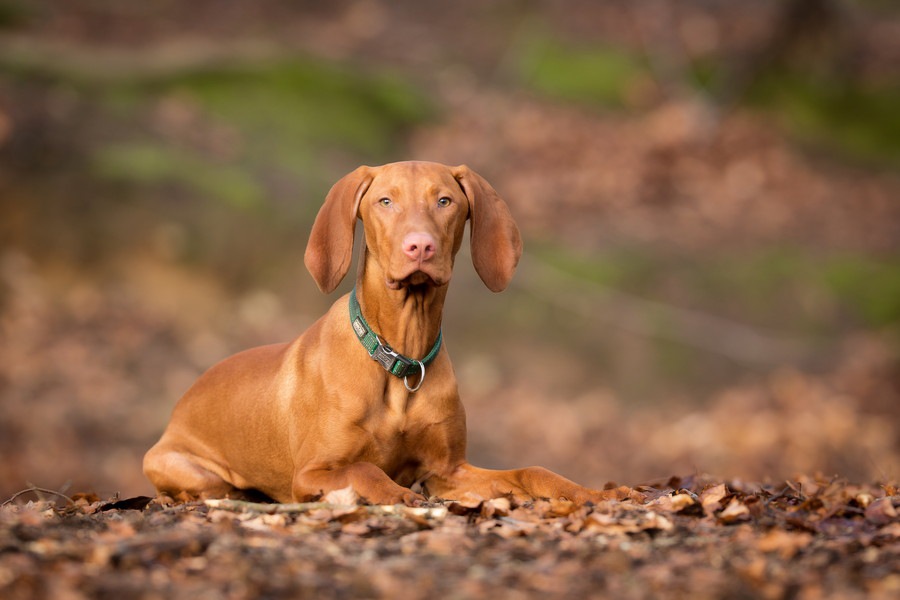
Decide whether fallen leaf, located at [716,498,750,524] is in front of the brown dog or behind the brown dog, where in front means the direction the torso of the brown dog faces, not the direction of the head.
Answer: in front

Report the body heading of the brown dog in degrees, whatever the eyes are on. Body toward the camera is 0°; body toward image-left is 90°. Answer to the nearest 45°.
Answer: approximately 315°

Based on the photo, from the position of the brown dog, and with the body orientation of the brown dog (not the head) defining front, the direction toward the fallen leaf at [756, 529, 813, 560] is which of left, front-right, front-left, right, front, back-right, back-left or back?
front

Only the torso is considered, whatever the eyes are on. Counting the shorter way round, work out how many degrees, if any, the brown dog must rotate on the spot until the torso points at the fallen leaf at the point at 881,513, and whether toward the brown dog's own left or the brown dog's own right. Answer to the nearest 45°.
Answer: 0° — it already faces it

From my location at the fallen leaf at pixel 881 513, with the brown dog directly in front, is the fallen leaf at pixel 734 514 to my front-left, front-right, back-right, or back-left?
front-left

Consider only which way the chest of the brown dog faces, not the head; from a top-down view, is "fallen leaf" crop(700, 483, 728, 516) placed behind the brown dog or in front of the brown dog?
in front

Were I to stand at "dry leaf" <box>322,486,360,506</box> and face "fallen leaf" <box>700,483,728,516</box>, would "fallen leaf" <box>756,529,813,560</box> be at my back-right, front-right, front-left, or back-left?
front-right
